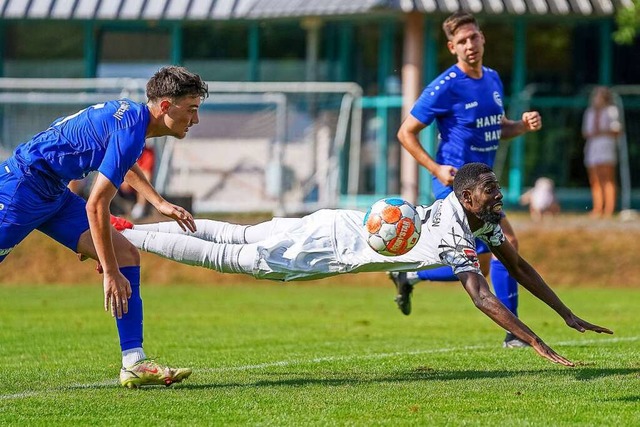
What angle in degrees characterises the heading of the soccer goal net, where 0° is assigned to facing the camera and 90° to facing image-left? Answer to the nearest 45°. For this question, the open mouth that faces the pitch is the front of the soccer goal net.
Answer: approximately 0°

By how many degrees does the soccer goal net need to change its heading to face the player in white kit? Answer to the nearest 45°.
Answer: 0° — it already faces them

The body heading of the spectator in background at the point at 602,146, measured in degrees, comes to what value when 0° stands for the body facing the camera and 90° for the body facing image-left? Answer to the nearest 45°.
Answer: approximately 0°

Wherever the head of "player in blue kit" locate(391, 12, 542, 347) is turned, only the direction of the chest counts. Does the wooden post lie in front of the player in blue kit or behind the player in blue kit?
behind

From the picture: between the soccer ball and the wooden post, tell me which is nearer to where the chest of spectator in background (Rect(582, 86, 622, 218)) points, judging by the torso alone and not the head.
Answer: the soccer ball

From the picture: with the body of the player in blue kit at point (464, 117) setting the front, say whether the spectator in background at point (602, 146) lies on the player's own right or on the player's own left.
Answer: on the player's own left

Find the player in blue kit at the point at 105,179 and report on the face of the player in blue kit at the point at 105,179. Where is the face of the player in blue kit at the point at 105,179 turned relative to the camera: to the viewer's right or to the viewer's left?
to the viewer's right

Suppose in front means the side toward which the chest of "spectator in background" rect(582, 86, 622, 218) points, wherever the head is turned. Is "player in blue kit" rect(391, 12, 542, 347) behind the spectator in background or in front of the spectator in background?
in front

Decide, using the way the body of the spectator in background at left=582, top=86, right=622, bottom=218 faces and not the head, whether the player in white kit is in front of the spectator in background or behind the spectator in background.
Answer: in front

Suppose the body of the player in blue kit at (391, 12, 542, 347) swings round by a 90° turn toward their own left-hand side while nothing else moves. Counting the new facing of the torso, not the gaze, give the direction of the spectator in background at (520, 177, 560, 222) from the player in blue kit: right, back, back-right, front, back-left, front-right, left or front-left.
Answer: front-left
